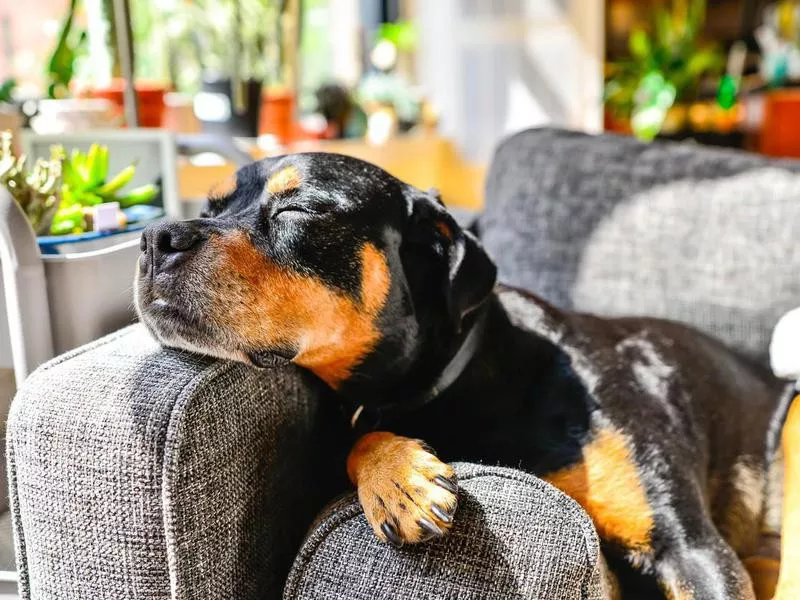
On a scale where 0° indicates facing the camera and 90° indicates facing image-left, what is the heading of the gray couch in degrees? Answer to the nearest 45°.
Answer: approximately 45°

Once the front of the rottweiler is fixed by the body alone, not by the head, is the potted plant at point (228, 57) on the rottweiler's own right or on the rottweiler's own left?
on the rottweiler's own right

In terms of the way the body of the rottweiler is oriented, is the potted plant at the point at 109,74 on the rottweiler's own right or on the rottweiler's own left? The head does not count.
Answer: on the rottweiler's own right

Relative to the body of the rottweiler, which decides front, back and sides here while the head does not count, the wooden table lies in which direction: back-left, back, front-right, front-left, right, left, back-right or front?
back-right

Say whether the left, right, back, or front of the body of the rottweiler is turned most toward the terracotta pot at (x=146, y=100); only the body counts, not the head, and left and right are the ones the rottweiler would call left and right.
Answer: right

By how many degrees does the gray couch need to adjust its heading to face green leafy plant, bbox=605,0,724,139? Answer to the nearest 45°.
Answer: approximately 135° to its right

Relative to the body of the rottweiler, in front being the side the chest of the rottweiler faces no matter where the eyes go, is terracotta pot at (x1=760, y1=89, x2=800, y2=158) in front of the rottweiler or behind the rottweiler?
behind

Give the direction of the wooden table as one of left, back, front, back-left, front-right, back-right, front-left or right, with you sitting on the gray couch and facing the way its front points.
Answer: back-right

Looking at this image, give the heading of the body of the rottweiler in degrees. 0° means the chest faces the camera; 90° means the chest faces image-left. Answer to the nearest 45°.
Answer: approximately 45°
